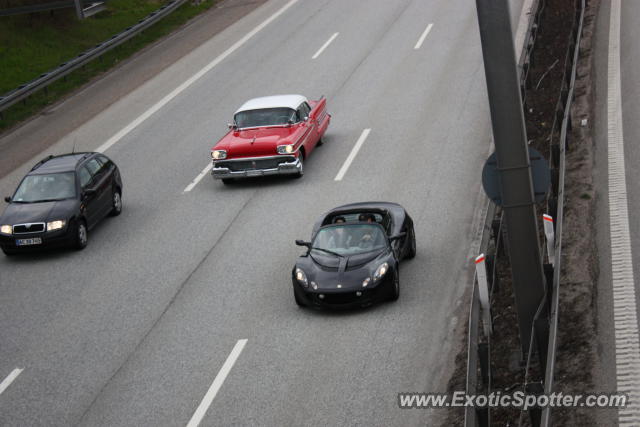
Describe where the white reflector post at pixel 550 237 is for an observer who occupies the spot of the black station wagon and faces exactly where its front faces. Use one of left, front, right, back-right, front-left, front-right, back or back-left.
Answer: left

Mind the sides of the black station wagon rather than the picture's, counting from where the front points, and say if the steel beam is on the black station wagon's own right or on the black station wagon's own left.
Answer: on the black station wagon's own left

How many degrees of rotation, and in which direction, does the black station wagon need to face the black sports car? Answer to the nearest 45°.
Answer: approximately 90° to its left

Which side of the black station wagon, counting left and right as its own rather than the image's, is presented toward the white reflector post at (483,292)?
left

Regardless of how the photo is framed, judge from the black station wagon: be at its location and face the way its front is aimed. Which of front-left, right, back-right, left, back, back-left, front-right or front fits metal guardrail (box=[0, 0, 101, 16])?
back-right

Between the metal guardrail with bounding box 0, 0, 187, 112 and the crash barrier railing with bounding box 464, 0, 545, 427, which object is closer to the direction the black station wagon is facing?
the crash barrier railing

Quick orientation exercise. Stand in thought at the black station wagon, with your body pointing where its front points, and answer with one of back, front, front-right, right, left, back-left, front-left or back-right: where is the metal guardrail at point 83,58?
back-right
